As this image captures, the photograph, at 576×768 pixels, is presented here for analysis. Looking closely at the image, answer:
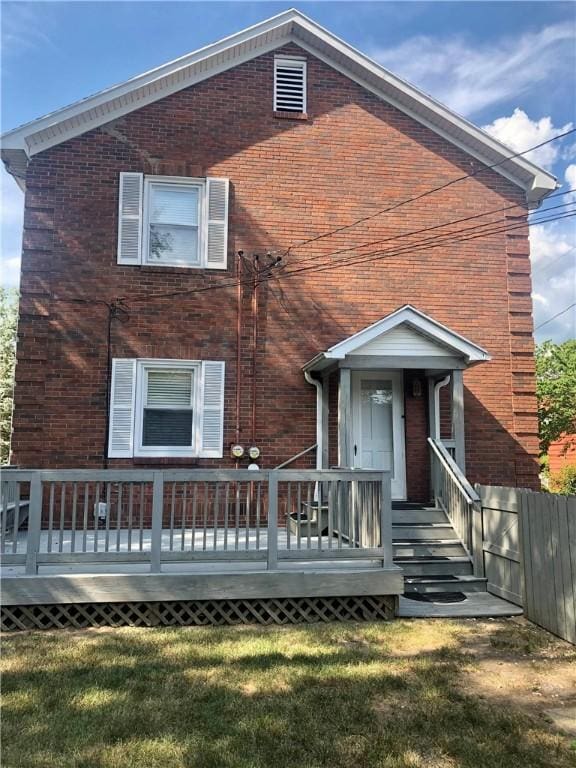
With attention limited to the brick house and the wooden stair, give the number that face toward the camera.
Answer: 2

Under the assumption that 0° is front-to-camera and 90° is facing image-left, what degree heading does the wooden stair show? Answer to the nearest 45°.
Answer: approximately 0°

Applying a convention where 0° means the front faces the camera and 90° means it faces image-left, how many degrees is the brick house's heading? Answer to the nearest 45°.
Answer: approximately 0°
